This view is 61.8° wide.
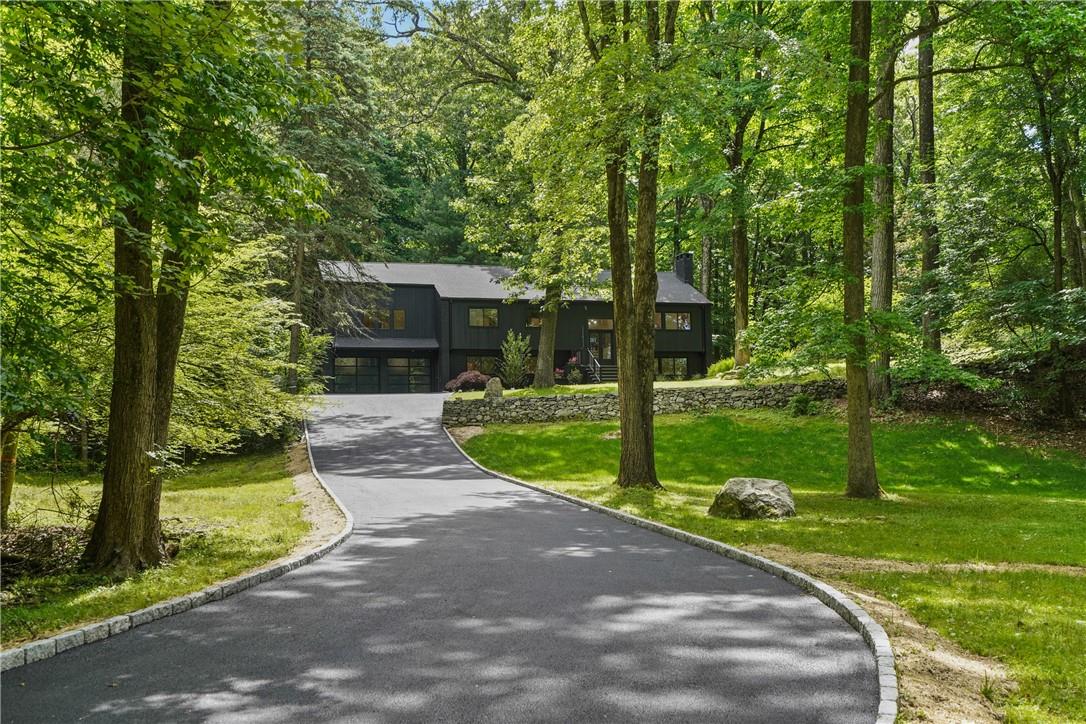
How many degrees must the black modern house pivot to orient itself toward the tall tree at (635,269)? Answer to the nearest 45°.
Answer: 0° — it already faces it

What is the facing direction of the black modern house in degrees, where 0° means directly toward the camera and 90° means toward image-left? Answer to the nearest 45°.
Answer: approximately 0°

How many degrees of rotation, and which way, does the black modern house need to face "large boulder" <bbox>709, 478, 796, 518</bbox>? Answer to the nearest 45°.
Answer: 0° — it already faces it

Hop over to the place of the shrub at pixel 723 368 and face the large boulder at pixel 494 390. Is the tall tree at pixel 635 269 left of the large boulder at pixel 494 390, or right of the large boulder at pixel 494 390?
left

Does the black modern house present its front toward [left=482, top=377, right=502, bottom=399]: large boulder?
yes

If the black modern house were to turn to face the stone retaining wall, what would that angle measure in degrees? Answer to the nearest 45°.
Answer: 0° — it already faces it

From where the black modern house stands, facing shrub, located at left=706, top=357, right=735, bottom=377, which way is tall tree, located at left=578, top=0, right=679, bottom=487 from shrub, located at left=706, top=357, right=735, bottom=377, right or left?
right

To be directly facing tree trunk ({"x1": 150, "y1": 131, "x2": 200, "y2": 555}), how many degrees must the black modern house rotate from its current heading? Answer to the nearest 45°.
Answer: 0° — it already faces it
